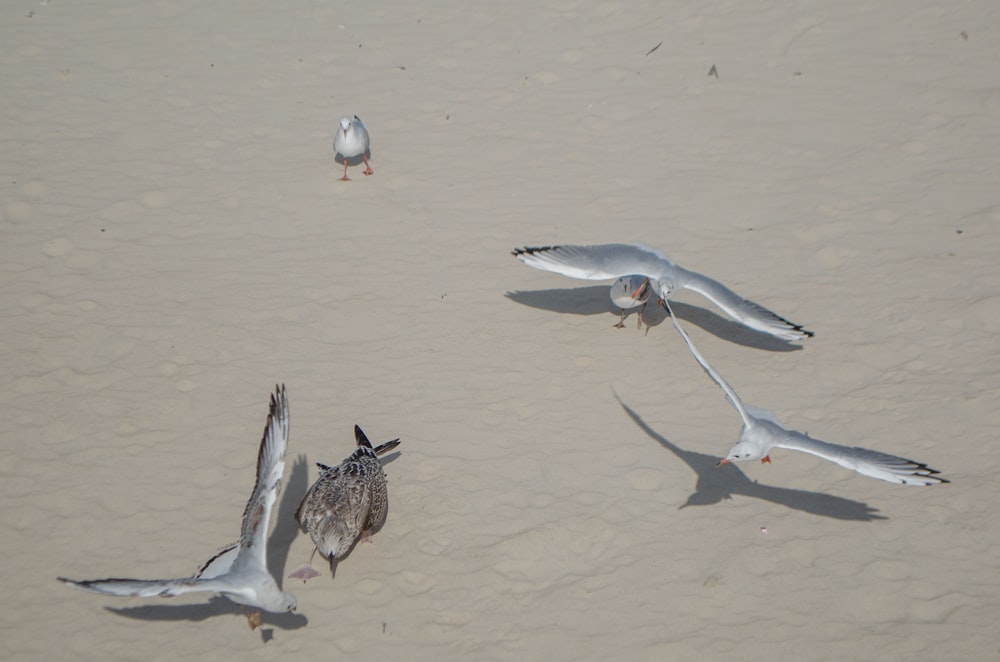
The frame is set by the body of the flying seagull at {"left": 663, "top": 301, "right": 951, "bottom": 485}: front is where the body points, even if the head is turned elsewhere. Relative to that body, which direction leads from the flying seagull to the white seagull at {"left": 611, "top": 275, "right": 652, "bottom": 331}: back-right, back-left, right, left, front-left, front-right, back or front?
right

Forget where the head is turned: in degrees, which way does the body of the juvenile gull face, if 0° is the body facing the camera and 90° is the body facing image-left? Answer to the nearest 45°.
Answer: approximately 0°

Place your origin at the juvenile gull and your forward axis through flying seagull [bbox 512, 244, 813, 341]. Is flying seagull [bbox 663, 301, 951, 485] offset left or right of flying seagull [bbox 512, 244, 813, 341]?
right

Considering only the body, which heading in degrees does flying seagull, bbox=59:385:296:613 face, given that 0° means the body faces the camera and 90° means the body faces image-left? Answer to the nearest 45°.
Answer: approximately 315°

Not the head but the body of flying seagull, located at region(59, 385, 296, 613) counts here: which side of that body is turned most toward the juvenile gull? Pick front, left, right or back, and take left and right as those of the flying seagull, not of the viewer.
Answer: left

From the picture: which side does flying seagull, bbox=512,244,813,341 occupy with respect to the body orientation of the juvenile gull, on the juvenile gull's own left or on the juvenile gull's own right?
on the juvenile gull's own left

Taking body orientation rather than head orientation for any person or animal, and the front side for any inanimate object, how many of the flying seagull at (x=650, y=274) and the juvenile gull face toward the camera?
2

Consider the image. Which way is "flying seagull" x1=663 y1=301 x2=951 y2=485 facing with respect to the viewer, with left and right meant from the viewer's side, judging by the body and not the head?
facing the viewer and to the left of the viewer

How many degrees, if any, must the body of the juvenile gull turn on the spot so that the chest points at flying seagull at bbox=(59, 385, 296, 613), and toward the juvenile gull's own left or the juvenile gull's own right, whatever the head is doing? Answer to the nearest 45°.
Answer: approximately 45° to the juvenile gull's own right
